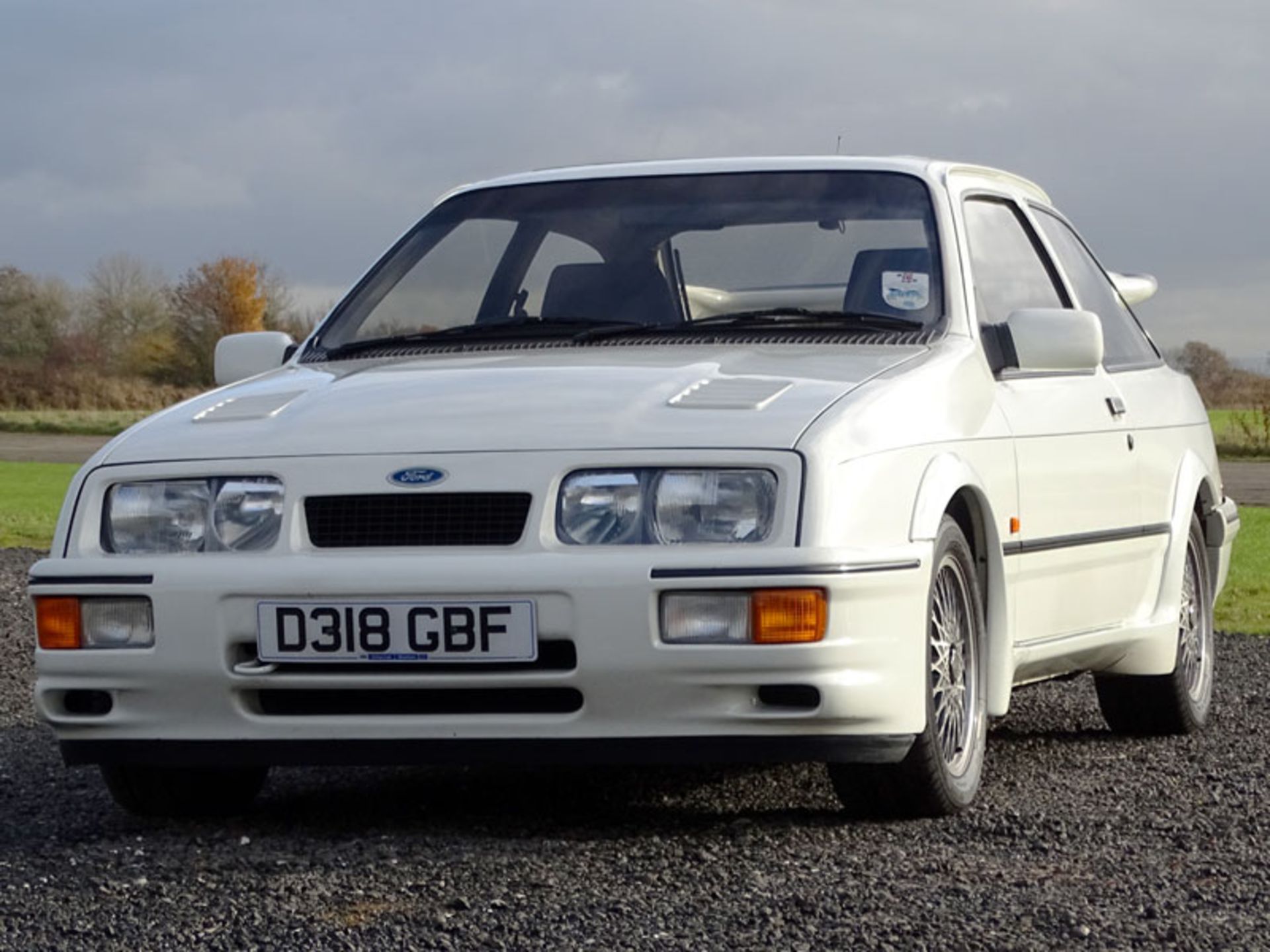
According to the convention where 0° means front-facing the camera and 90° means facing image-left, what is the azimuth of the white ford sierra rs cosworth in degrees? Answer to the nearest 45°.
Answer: approximately 45°
